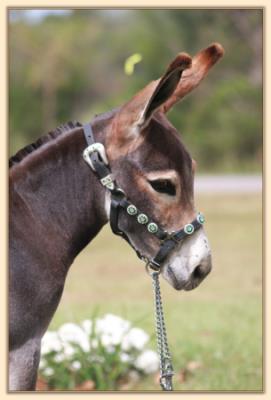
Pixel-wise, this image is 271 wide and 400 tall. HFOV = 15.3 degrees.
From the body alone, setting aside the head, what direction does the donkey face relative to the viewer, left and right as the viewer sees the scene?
facing to the right of the viewer

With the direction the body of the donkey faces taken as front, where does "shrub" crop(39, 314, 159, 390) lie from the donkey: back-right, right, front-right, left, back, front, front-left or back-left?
left
